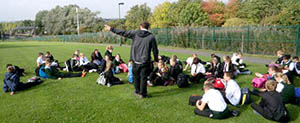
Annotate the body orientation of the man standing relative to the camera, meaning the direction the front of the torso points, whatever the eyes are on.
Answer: away from the camera

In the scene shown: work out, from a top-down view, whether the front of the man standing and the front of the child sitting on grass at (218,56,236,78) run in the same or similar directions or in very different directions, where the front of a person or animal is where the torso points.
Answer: very different directions

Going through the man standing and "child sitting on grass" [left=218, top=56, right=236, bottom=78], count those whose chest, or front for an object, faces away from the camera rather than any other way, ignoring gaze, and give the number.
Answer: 1

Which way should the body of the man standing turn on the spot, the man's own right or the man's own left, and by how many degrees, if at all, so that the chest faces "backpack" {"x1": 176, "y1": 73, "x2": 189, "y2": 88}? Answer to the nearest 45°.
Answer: approximately 45° to the man's own right

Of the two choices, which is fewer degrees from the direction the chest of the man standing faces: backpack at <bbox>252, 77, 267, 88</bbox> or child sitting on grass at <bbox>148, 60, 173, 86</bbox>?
the child sitting on grass

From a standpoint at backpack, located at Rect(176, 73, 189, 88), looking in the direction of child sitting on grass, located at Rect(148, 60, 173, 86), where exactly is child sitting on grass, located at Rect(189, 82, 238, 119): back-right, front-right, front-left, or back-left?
back-left

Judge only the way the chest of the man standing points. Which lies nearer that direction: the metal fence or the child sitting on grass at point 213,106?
the metal fence

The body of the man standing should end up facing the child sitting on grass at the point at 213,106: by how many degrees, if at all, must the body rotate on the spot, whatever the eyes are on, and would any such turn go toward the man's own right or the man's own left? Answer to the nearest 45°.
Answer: approximately 135° to the man's own right
